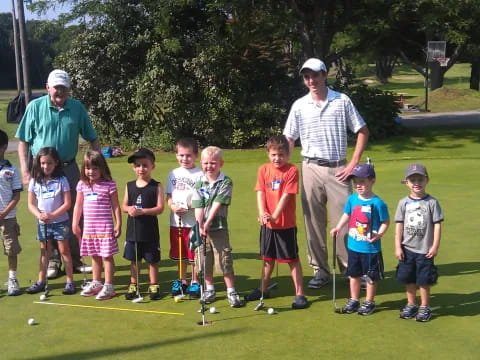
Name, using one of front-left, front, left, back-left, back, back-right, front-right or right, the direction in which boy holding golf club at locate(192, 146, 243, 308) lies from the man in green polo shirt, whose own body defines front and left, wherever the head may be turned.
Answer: front-left

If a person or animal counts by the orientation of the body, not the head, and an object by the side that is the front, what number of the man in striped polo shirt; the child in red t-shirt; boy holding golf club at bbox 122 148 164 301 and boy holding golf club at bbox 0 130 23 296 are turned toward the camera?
4

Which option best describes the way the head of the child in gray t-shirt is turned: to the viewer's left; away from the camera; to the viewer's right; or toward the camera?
toward the camera

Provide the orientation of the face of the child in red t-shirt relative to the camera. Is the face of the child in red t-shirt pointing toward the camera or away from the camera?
toward the camera

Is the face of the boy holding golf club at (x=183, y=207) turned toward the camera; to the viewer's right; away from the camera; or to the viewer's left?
toward the camera

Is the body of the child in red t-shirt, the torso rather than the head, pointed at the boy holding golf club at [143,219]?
no

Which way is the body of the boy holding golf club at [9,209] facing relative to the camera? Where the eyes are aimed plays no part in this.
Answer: toward the camera

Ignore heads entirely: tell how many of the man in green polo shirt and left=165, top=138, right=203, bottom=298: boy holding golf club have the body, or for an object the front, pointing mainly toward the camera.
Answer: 2

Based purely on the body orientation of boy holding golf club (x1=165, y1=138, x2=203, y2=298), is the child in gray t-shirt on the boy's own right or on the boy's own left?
on the boy's own left

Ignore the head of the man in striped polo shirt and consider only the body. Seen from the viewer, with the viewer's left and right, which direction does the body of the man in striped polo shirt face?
facing the viewer

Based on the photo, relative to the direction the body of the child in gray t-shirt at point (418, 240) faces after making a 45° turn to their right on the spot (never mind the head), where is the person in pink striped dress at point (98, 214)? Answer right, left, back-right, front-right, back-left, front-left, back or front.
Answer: front-right

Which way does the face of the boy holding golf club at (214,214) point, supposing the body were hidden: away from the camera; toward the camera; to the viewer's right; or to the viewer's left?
toward the camera

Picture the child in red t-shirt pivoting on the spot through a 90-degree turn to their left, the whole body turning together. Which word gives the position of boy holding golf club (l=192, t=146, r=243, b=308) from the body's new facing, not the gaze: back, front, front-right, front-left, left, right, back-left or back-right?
back

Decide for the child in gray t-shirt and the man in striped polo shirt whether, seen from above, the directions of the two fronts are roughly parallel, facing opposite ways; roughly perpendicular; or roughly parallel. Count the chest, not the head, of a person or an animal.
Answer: roughly parallel

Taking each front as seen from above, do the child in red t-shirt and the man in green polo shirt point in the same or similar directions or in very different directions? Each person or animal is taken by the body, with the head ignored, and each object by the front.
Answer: same or similar directions

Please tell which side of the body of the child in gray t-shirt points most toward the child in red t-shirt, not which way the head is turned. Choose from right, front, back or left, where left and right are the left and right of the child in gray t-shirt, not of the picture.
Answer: right

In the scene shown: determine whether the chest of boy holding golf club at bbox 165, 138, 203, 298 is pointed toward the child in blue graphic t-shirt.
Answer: no

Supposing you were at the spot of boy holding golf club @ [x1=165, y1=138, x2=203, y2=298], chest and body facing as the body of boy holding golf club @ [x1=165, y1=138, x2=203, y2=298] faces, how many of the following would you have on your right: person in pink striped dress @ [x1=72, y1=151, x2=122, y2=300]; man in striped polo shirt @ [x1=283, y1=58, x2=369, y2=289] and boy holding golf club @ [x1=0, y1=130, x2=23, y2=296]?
2

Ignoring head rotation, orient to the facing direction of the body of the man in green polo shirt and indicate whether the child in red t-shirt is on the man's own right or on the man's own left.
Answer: on the man's own left

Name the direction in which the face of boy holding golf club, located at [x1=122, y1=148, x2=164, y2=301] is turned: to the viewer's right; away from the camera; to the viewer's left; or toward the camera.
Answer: toward the camera

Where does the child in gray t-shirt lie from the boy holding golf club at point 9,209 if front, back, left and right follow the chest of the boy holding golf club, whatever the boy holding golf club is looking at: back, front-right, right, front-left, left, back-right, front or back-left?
front-left

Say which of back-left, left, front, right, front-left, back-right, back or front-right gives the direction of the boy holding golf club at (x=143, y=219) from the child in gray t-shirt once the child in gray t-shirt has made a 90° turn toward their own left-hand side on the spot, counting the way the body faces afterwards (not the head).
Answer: back

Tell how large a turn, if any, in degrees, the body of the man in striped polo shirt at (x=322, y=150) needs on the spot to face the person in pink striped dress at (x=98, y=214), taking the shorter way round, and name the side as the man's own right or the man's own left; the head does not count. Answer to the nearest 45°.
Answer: approximately 90° to the man's own right
